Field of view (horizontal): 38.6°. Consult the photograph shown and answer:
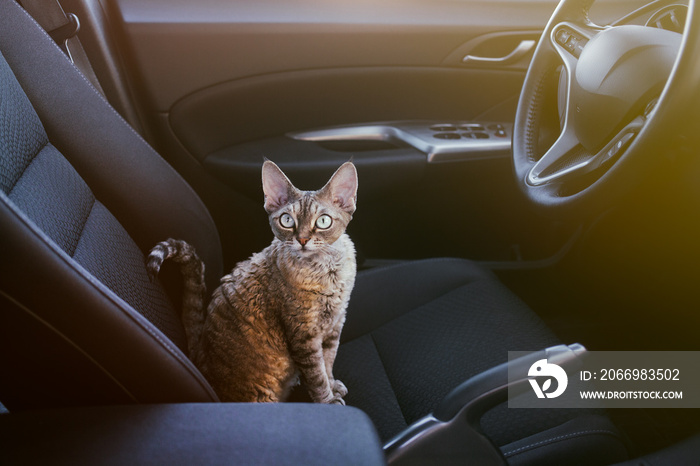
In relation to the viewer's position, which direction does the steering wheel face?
facing the viewer and to the left of the viewer

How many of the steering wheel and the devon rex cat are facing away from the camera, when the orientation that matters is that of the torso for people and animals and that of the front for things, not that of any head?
0

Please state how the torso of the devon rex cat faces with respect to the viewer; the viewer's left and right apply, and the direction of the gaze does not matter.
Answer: facing the viewer and to the right of the viewer

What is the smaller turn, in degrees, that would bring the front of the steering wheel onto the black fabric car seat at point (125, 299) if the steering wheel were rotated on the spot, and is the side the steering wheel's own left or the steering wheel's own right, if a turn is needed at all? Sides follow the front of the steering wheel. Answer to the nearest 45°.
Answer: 0° — it already faces it
